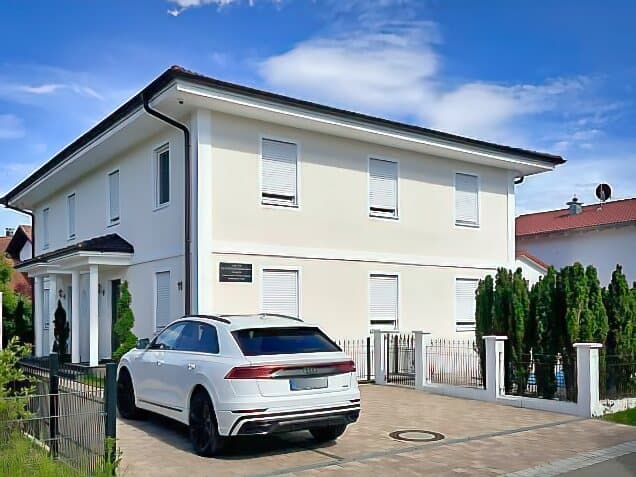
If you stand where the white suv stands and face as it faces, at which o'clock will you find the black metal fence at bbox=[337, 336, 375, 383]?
The black metal fence is roughly at 2 o'clock from the white suv.

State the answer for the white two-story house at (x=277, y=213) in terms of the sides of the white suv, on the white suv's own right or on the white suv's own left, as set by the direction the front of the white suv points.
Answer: on the white suv's own right

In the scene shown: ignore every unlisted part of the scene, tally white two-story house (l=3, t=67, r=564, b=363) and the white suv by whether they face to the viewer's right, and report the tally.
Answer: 0

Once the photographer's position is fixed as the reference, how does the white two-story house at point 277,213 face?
facing the viewer and to the left of the viewer

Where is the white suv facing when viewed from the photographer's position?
facing away from the viewer and to the left of the viewer

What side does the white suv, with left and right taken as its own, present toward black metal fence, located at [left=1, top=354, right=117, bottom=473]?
left

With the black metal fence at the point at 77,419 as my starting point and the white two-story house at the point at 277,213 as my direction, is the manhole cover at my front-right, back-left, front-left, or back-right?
front-right

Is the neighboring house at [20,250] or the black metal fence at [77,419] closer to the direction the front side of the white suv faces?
the neighboring house

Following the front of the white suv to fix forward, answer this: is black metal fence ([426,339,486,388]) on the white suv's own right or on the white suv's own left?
on the white suv's own right

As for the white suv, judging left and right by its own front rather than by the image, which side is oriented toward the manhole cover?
right

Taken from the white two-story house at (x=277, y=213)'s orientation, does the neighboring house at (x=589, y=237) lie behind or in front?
behind
